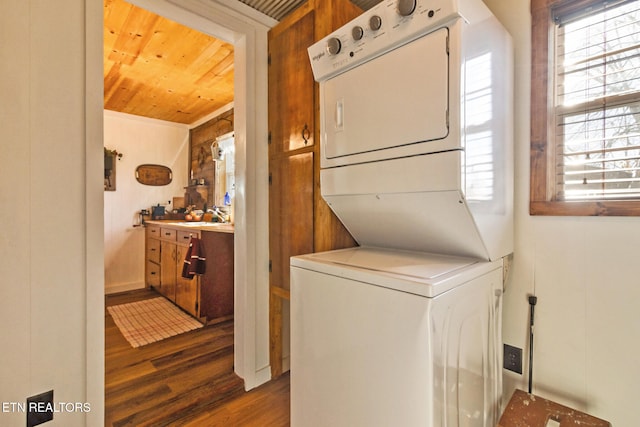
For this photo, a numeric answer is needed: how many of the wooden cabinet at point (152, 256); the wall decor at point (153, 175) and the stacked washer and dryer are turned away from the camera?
0

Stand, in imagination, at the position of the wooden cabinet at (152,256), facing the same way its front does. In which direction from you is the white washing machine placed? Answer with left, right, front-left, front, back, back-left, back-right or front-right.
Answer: front-left

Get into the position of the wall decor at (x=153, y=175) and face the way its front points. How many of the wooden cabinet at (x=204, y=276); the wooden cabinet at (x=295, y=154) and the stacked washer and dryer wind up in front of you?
3

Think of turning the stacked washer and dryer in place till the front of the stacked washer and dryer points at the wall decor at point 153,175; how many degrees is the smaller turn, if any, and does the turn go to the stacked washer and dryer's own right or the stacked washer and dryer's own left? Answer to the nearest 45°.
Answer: approximately 90° to the stacked washer and dryer's own right

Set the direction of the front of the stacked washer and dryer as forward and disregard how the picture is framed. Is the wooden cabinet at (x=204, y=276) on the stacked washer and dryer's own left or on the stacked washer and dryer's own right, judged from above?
on the stacked washer and dryer's own right

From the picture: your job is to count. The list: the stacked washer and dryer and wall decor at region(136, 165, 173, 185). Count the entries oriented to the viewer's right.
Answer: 0

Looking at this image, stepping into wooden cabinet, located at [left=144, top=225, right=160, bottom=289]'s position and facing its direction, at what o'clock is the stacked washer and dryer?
The stacked washer and dryer is roughly at 10 o'clock from the wooden cabinet.

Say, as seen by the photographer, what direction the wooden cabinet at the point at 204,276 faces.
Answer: facing the viewer and to the left of the viewer

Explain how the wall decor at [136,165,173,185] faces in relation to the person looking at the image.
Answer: facing the viewer

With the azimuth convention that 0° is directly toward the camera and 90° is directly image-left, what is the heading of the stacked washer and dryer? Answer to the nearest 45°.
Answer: approximately 45°
